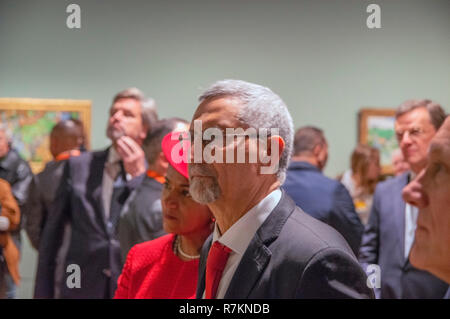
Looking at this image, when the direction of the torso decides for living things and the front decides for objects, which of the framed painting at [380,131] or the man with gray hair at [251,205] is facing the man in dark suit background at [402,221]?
the framed painting

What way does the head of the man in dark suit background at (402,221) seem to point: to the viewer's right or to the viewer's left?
to the viewer's left

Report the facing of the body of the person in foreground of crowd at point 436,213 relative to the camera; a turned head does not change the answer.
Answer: to the viewer's left

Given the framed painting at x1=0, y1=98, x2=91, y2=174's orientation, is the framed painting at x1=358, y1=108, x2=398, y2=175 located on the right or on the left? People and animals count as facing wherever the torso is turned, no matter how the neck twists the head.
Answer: on its left

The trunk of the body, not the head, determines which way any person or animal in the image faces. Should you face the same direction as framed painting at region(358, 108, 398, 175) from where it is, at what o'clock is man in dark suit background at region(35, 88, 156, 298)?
The man in dark suit background is roughly at 1 o'clock from the framed painting.
